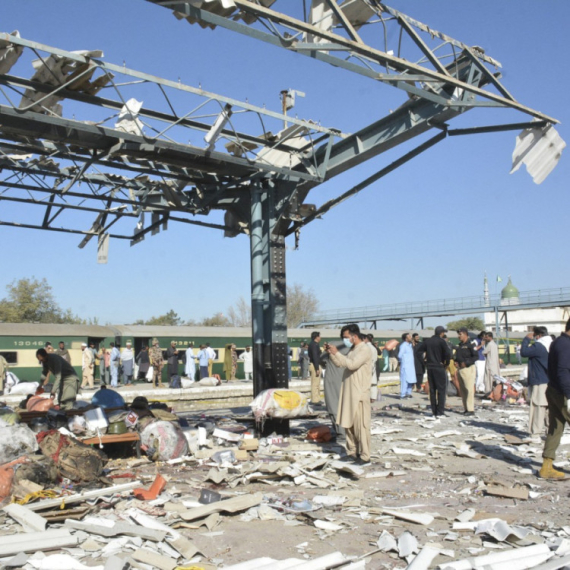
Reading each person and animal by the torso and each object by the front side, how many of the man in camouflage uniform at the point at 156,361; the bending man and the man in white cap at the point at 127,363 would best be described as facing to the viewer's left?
1

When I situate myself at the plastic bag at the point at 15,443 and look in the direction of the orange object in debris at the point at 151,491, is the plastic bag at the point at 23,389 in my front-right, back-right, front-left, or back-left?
back-left

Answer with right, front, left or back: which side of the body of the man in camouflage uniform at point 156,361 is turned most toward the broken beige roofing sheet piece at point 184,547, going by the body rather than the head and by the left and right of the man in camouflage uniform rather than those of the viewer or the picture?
front

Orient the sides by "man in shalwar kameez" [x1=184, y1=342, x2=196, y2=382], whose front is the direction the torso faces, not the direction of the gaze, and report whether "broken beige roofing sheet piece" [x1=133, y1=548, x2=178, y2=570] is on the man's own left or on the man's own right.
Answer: on the man's own right

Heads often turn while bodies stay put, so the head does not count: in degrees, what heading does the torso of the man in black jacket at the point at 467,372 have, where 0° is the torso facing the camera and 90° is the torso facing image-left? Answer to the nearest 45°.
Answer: approximately 45°

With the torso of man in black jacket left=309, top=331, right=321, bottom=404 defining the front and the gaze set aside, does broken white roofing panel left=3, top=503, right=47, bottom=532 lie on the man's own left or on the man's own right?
on the man's own right

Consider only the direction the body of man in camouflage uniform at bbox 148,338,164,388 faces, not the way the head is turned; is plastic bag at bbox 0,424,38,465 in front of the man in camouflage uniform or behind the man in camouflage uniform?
in front

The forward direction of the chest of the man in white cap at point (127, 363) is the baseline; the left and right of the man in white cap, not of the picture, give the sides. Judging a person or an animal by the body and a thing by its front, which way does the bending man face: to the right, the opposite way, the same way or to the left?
to the right
